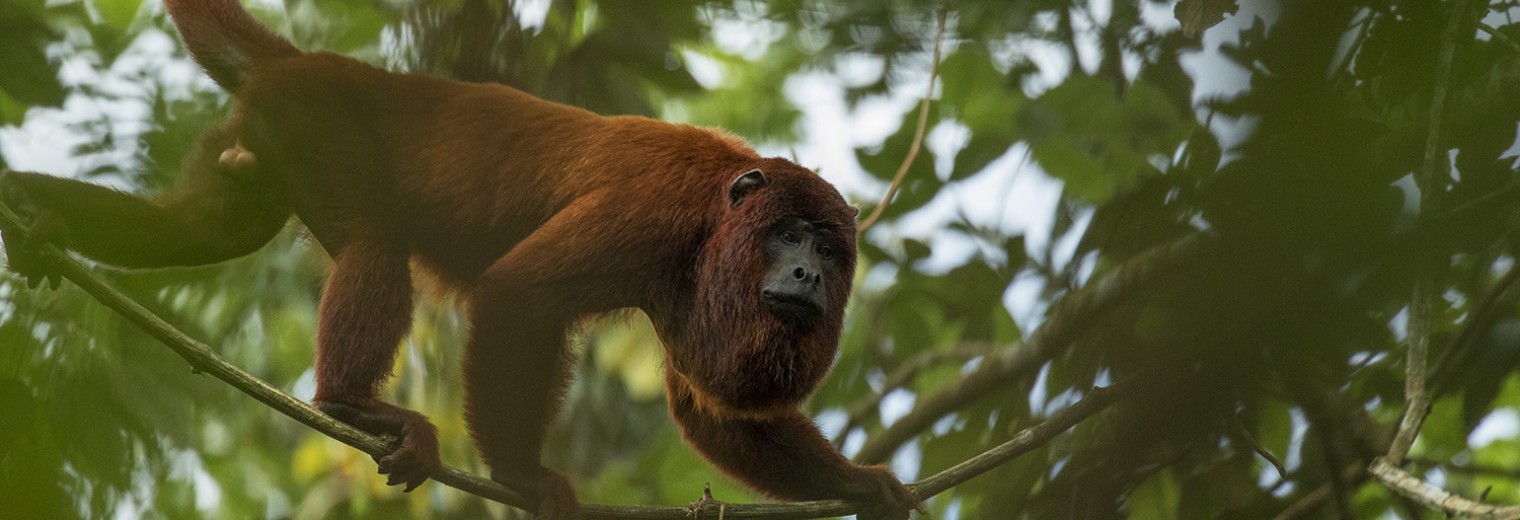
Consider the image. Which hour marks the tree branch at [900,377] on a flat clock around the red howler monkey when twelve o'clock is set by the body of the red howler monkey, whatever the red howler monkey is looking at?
The tree branch is roughly at 11 o'clock from the red howler monkey.

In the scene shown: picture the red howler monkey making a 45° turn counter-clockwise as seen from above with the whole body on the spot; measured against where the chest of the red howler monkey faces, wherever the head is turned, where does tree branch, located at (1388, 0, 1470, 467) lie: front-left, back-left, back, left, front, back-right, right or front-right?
front

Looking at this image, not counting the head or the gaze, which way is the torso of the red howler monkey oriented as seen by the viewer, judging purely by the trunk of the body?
to the viewer's right

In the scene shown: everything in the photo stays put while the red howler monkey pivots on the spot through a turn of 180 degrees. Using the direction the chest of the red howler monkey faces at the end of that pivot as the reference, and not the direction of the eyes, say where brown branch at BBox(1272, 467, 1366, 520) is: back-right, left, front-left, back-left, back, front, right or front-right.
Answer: back-right
